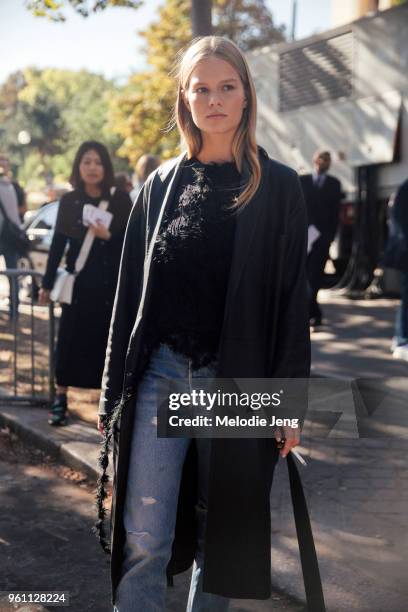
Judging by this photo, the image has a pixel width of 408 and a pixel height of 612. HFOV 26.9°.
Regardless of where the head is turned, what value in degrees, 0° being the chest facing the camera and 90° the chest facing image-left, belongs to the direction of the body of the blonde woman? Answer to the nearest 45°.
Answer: approximately 0°

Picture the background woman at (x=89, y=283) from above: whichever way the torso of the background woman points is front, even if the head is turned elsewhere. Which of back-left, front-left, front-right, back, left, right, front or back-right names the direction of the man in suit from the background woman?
back-left

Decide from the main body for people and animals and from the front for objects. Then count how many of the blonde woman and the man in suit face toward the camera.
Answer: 2

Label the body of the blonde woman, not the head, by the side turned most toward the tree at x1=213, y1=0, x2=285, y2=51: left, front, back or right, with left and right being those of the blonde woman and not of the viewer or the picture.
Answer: back

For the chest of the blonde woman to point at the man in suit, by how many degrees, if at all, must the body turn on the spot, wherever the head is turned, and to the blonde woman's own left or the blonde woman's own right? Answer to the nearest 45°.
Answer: approximately 180°

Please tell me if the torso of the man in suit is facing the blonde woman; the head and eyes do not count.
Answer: yes

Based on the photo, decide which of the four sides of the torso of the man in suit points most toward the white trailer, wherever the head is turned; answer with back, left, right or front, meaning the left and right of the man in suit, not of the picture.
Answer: back

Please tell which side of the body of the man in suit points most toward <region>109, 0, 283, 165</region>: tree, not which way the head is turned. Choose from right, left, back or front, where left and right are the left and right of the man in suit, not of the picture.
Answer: back
